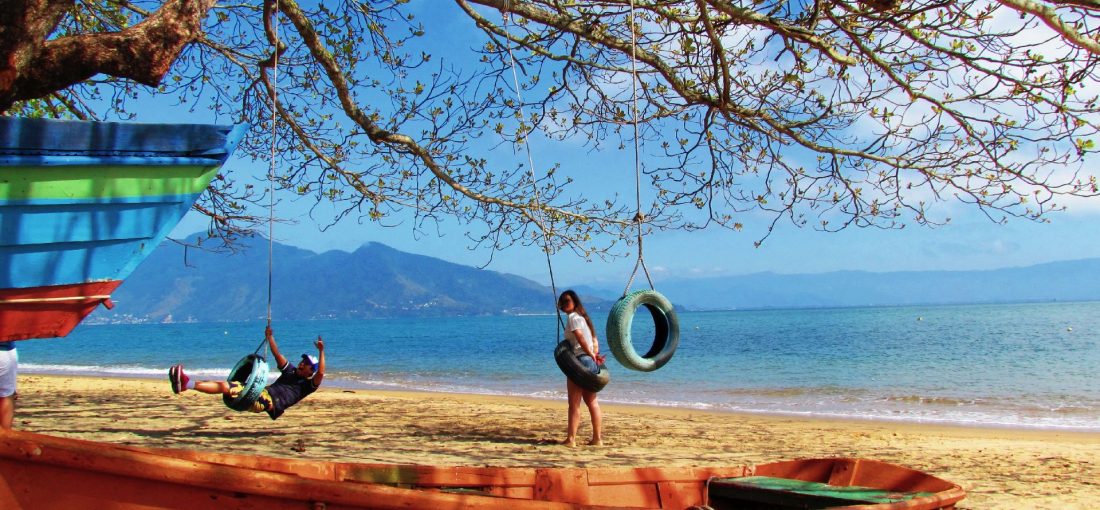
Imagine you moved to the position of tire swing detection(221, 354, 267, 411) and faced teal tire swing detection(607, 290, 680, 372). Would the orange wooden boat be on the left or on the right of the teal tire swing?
right

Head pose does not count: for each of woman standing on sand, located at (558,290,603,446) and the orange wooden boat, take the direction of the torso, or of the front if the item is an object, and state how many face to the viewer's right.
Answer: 1

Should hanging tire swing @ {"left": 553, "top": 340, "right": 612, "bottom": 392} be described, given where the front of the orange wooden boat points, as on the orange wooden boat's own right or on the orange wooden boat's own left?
on the orange wooden boat's own left

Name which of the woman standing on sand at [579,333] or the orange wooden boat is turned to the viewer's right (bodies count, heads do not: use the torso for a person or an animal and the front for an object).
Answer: the orange wooden boat

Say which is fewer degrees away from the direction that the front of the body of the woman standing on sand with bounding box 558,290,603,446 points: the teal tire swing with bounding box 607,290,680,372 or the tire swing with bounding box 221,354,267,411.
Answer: the tire swing

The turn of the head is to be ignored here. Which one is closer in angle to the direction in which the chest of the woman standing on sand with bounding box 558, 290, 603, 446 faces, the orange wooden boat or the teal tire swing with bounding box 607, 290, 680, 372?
the orange wooden boat
